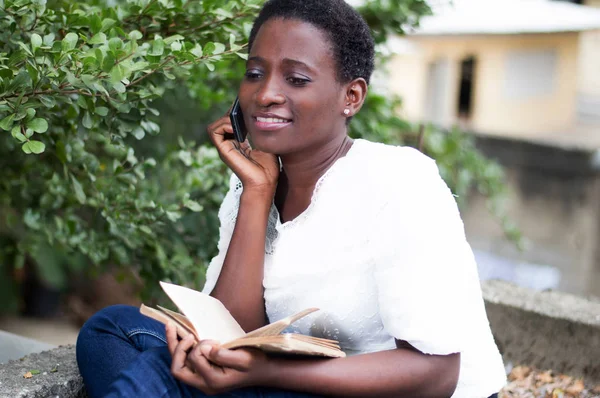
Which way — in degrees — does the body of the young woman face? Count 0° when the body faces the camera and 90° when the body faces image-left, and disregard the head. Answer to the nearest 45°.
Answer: approximately 45°

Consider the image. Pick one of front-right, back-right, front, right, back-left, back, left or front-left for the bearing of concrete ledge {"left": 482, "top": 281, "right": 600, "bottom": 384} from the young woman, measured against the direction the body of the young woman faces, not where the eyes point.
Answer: back

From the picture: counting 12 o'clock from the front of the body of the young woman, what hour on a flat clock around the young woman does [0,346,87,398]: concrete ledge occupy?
The concrete ledge is roughly at 2 o'clock from the young woman.

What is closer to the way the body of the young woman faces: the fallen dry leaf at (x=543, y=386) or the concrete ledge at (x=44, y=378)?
the concrete ledge
